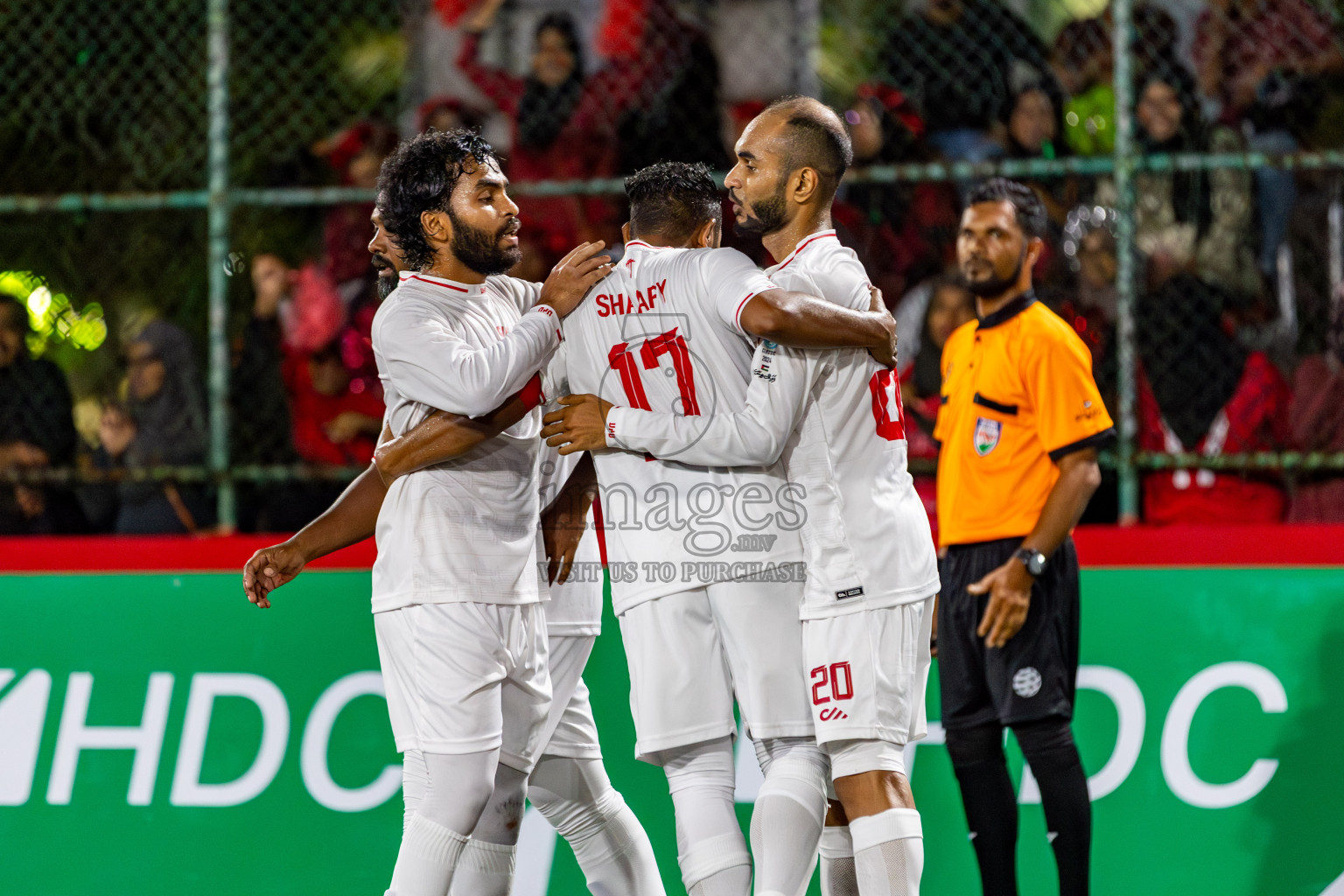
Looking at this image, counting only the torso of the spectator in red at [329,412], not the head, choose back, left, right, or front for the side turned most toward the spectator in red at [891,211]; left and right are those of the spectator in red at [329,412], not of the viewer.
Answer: left

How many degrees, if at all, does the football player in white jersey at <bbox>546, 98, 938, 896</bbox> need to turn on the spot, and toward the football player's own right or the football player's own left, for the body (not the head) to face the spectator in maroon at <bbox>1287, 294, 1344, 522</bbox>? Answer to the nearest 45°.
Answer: approximately 135° to the football player's own right

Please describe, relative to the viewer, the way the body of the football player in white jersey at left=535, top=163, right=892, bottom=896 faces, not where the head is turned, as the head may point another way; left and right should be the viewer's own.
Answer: facing away from the viewer

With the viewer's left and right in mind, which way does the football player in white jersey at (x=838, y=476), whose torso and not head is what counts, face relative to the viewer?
facing to the left of the viewer

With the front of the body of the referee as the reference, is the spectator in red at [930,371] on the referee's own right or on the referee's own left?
on the referee's own right

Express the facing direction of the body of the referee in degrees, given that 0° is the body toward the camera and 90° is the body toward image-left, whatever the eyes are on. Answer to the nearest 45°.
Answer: approximately 45°

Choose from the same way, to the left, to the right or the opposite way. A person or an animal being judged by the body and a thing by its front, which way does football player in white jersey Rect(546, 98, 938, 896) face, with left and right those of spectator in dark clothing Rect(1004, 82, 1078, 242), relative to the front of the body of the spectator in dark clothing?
to the right
